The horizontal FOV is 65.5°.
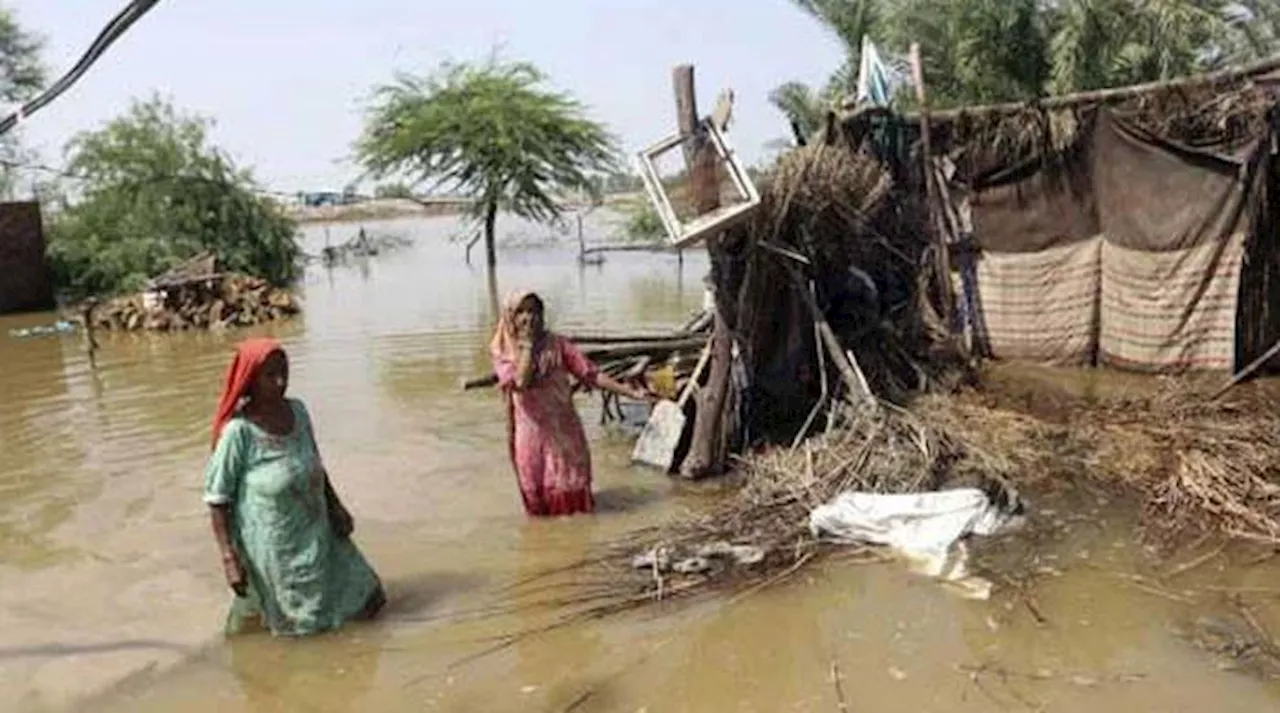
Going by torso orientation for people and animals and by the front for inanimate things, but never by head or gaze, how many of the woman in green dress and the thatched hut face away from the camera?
0

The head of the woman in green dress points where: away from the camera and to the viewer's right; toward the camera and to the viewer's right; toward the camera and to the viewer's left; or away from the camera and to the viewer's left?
toward the camera and to the viewer's right

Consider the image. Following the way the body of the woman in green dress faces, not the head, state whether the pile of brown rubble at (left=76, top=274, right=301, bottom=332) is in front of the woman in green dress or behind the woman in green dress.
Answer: behind

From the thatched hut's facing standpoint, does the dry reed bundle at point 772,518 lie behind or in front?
in front

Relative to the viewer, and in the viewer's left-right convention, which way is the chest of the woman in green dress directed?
facing the viewer and to the right of the viewer

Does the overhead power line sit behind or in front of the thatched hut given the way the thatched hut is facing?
in front

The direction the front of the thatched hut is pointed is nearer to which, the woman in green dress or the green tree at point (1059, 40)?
the woman in green dress

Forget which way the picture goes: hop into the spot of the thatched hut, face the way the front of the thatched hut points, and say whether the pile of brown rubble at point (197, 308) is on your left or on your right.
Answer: on your right

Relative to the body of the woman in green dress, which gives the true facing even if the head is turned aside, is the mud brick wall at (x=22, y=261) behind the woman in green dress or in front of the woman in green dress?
behind

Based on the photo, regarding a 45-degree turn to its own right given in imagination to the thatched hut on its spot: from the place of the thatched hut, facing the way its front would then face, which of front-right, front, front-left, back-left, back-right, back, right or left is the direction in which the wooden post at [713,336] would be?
front

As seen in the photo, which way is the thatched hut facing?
toward the camera
